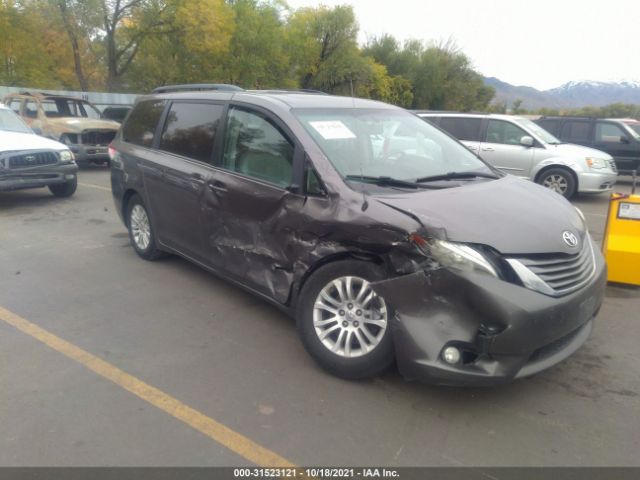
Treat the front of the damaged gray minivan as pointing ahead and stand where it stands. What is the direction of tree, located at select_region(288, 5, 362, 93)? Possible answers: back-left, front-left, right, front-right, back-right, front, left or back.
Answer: back-left

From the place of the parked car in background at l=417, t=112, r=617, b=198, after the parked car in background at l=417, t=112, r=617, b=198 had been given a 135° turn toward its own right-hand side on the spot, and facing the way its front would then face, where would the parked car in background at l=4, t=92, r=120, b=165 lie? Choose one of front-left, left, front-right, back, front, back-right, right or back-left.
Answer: front-right

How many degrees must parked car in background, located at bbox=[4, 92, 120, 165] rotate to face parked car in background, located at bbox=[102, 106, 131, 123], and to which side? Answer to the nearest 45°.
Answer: approximately 135° to its left

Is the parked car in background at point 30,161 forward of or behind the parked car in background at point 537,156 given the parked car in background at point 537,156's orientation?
behind

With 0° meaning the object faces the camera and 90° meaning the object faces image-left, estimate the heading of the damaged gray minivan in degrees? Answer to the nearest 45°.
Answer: approximately 315°

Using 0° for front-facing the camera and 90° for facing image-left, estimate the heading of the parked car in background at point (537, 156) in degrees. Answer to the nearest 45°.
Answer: approximately 270°

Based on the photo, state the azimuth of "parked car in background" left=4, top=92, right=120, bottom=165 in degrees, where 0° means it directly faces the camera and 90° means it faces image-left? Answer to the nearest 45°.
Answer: approximately 315°

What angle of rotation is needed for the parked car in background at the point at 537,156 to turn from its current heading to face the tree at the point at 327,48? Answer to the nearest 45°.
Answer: approximately 135° to its left

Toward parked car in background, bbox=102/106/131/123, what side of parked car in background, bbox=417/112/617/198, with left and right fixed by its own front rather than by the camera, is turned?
back

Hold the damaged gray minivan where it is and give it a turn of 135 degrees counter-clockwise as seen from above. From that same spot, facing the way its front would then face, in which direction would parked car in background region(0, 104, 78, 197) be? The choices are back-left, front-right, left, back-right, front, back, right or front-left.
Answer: front-left

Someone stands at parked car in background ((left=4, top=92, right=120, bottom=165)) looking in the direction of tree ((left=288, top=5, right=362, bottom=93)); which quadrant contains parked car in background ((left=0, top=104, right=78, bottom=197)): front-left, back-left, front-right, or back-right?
back-right
